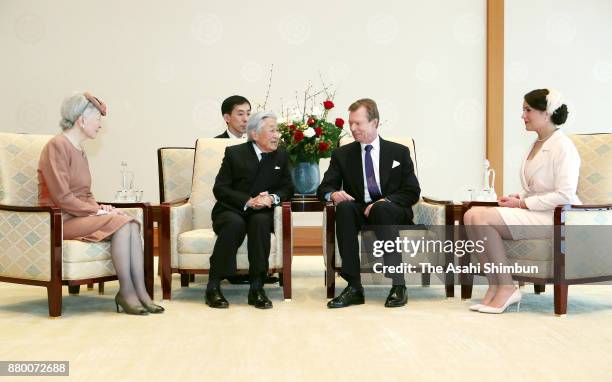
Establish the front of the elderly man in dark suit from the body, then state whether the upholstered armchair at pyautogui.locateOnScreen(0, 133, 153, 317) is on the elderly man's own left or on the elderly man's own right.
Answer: on the elderly man's own right

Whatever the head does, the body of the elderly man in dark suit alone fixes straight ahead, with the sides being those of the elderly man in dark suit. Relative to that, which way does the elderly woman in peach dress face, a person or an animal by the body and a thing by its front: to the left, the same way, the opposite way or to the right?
to the left

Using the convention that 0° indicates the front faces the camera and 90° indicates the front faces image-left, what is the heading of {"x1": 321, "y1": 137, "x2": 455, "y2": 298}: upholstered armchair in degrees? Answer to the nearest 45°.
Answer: approximately 0°

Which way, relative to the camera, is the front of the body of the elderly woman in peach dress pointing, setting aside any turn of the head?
to the viewer's right

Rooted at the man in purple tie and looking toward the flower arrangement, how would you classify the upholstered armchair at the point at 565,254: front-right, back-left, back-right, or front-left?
back-right

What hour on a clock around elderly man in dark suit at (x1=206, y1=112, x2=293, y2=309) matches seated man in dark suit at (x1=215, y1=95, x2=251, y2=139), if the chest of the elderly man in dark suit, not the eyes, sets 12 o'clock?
The seated man in dark suit is roughly at 6 o'clock from the elderly man in dark suit.

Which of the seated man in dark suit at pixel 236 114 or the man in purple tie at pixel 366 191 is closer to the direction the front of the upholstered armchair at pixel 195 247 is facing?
the man in purple tie
